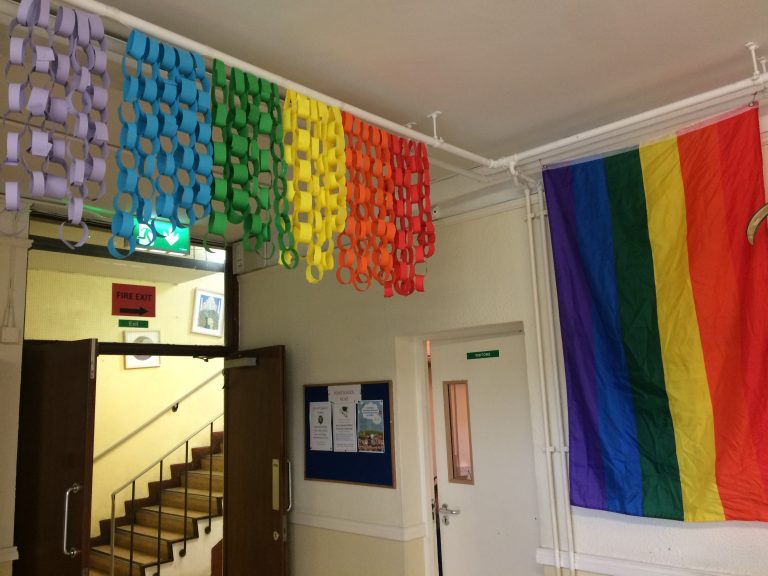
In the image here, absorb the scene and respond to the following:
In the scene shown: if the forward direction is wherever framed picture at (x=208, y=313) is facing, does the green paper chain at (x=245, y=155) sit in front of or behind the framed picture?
in front

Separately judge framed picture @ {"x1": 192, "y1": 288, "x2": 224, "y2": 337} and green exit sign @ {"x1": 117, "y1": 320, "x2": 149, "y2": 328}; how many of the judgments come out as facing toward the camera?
2

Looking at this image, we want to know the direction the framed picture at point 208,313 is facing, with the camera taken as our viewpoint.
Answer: facing the viewer

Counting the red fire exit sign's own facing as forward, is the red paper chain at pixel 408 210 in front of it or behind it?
in front

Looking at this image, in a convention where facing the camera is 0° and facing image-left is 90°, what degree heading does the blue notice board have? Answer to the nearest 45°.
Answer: approximately 45°

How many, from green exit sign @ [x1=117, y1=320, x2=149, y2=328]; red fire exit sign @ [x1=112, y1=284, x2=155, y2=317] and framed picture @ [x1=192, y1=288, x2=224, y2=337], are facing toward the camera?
3

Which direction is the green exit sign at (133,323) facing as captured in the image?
toward the camera
